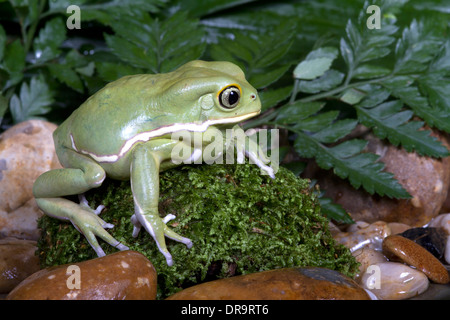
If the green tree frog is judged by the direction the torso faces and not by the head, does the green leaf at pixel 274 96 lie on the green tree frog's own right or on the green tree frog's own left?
on the green tree frog's own left

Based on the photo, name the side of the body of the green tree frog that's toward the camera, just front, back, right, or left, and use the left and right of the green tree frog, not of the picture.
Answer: right

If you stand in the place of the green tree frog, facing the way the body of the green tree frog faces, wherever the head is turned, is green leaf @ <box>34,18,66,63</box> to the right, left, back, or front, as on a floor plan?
left

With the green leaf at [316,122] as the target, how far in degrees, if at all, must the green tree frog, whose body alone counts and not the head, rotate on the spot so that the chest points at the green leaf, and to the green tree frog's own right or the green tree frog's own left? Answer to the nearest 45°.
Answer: approximately 45° to the green tree frog's own left

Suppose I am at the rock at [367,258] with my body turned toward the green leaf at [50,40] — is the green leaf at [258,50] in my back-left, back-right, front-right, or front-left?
front-right

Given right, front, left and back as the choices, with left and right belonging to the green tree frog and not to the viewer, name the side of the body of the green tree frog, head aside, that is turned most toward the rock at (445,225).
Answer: front

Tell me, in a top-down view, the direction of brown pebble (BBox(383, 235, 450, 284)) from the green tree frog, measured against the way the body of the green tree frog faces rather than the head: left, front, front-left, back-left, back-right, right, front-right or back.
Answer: front

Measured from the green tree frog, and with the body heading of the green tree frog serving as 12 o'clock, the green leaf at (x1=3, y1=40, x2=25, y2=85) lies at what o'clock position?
The green leaf is roughly at 8 o'clock from the green tree frog.

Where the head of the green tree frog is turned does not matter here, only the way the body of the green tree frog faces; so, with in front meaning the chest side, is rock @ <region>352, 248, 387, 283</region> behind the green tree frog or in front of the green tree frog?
in front

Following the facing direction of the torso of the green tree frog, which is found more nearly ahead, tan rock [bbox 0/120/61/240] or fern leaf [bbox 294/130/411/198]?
the fern leaf

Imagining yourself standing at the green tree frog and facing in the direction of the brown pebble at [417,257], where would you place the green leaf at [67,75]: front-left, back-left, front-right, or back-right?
back-left

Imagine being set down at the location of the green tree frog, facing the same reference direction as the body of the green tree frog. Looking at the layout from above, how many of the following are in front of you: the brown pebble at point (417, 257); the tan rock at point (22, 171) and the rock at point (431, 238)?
2

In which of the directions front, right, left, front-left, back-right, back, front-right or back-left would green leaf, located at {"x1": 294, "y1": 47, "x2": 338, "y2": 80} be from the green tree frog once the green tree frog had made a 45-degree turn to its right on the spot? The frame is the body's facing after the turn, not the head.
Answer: left

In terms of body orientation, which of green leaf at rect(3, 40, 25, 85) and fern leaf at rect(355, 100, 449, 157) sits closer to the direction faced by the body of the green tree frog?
the fern leaf

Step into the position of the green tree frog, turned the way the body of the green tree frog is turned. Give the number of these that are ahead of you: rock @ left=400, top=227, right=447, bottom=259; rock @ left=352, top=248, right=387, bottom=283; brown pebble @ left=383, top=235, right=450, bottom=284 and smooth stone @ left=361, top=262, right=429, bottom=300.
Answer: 4

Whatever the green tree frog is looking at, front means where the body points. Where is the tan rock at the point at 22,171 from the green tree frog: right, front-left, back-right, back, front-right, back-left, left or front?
back-left

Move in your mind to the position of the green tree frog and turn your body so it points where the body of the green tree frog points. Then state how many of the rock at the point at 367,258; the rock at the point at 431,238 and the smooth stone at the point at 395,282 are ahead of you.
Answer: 3
